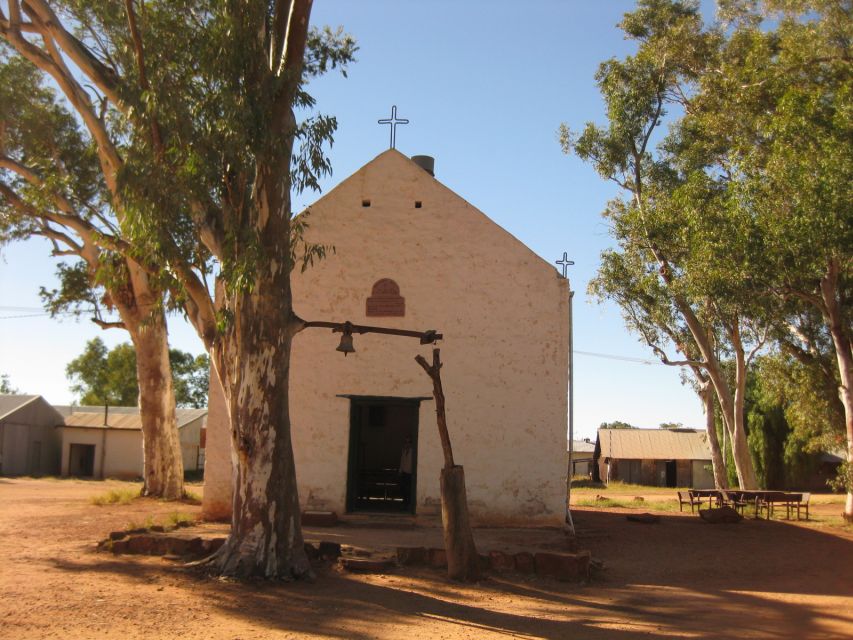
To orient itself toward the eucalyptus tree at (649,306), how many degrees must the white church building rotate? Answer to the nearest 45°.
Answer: approximately 135° to its left

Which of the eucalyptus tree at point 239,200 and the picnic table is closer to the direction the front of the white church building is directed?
the eucalyptus tree

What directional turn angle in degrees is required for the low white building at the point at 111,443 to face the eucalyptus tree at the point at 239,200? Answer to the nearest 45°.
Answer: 0° — it already faces it

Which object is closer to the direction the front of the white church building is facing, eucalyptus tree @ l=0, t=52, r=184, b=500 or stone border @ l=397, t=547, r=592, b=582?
the stone border

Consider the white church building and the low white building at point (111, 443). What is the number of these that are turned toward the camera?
2

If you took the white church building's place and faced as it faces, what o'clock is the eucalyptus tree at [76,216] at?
The eucalyptus tree is roughly at 4 o'clock from the white church building.

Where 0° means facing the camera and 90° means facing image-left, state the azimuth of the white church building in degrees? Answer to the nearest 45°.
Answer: approximately 0°

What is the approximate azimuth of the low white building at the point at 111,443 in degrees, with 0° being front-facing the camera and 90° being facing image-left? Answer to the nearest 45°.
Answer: approximately 0°

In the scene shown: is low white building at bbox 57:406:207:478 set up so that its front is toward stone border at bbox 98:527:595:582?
yes
